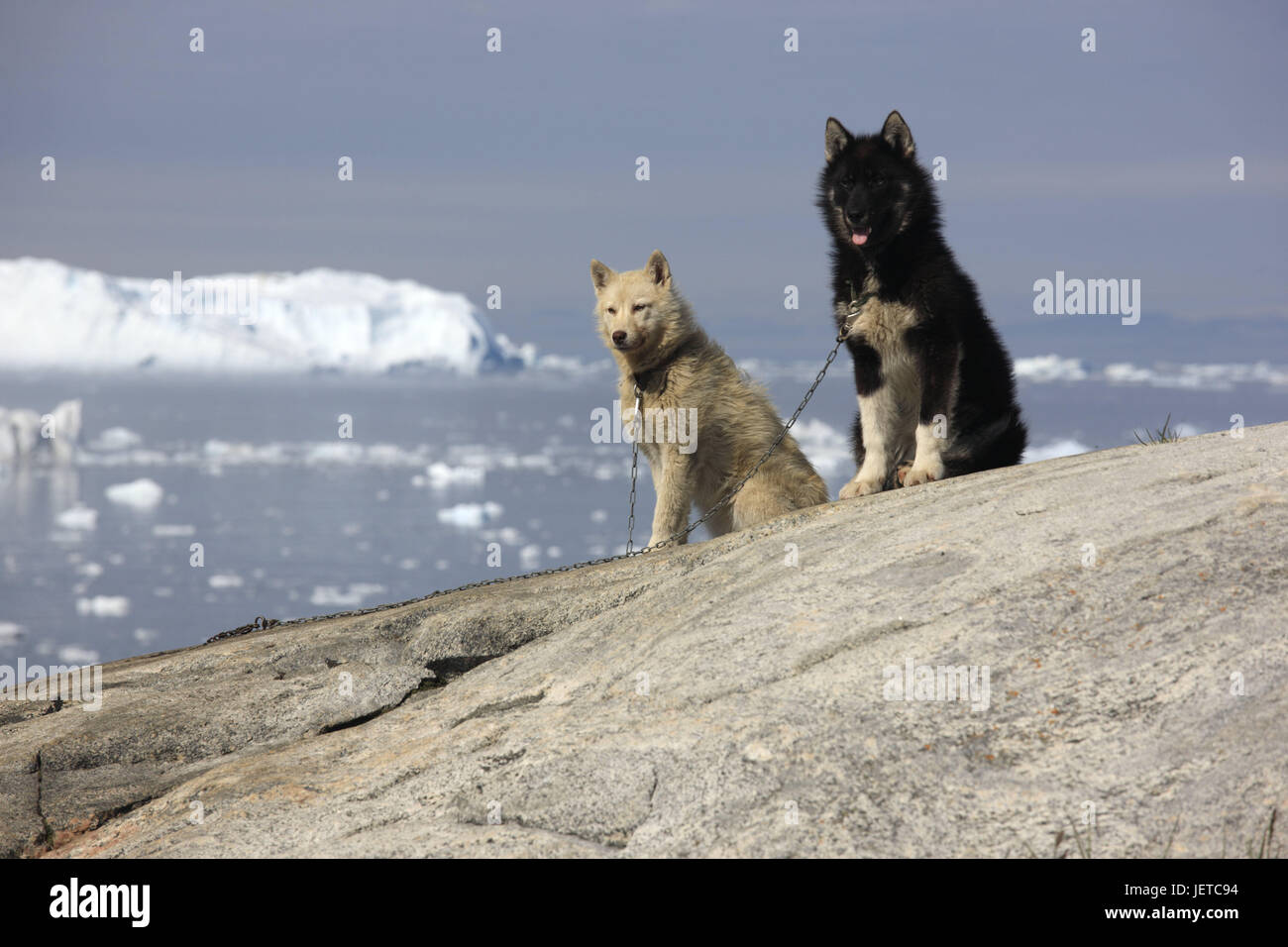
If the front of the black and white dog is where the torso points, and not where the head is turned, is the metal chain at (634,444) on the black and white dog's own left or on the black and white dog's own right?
on the black and white dog's own right

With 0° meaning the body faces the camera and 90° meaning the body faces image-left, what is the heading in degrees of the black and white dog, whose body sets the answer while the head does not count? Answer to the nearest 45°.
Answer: approximately 45°
